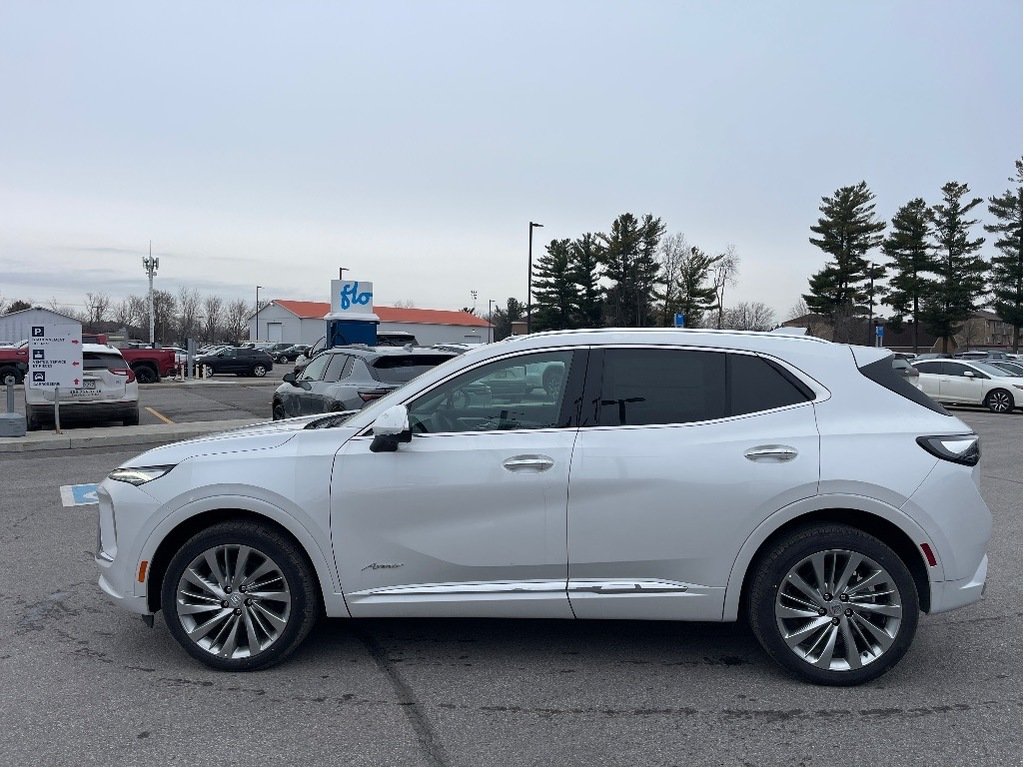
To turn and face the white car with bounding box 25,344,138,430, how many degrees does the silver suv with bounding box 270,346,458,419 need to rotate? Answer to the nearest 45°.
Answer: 0° — it already faces it

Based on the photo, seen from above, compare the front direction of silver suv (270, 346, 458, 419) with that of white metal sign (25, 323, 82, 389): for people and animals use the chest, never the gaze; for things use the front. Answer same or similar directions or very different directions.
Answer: very different directions

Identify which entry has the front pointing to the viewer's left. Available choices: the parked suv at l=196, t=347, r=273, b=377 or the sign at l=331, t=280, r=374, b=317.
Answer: the parked suv

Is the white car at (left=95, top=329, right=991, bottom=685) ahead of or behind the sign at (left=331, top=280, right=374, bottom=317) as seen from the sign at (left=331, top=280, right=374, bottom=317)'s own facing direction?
ahead

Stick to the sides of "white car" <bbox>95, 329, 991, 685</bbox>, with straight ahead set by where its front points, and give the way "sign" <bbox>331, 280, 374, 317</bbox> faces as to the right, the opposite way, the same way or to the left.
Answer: to the left

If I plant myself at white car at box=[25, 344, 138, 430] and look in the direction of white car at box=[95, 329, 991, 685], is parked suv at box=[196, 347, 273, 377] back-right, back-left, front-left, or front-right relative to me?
back-left

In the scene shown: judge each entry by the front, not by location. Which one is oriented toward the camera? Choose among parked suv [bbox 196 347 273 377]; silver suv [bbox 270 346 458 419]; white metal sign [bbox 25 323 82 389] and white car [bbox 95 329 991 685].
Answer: the white metal sign

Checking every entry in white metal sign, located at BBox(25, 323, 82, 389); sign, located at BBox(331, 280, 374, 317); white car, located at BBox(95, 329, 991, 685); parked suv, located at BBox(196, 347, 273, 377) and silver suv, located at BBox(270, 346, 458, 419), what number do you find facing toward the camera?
2

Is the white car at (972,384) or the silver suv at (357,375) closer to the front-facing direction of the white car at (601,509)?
the silver suv

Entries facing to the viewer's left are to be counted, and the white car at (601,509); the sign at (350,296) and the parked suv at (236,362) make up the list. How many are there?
2

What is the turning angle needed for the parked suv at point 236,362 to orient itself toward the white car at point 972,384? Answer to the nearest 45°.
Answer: approximately 135° to its left

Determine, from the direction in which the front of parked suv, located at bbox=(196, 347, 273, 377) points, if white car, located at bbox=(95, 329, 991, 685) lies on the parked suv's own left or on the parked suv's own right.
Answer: on the parked suv's own left

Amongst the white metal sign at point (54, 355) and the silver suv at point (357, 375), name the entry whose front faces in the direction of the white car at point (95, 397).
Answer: the silver suv

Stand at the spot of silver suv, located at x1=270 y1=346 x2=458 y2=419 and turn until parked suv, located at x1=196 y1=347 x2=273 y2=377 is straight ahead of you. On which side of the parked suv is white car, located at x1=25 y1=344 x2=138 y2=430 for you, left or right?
left

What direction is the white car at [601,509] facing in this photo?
to the viewer's left

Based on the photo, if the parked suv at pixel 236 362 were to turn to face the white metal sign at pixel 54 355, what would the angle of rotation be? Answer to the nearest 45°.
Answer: approximately 90° to its left

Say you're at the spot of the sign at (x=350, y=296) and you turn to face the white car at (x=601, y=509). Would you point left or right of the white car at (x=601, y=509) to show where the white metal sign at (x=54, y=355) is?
right

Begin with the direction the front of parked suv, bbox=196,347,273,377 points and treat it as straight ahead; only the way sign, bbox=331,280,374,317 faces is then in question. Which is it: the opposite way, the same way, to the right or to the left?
to the left

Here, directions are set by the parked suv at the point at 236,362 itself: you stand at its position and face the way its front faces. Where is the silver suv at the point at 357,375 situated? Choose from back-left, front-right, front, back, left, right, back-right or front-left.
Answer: left
